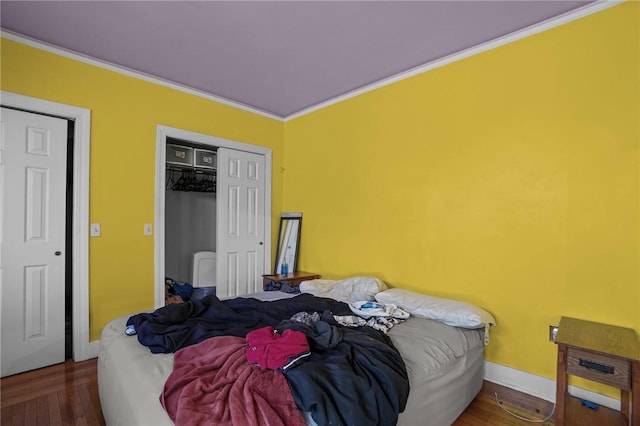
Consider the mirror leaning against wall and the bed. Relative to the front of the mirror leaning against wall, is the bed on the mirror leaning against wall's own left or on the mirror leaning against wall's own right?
on the mirror leaning against wall's own left

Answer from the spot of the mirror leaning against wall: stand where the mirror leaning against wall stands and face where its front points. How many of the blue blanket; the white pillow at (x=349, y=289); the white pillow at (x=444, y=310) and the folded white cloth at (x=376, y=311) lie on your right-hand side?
0

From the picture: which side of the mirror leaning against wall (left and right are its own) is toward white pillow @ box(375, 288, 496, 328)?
left

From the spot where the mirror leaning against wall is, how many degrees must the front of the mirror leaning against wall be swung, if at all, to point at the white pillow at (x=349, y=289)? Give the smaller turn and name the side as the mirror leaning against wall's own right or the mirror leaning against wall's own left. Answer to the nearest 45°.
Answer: approximately 90° to the mirror leaning against wall's own left

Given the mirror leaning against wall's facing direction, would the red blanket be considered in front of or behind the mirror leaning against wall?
in front

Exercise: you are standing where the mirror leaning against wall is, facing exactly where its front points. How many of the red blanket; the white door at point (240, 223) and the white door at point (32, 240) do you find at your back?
0

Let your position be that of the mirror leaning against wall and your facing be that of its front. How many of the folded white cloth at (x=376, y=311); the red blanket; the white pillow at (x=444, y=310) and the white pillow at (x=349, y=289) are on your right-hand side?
0

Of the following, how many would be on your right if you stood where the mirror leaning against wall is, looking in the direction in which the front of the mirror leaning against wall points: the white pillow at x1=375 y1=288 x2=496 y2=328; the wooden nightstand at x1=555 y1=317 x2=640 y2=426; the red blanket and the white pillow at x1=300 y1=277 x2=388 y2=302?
0

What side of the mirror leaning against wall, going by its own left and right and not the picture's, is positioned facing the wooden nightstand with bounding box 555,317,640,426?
left

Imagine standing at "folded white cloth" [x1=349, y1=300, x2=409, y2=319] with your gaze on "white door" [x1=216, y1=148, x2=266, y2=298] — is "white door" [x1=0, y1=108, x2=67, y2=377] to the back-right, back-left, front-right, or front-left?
front-left

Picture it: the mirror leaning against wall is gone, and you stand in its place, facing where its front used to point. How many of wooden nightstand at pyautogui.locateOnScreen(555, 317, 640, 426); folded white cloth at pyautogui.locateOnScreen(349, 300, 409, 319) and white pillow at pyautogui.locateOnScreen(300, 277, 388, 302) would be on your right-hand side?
0

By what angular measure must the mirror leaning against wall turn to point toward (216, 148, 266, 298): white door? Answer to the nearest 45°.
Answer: approximately 45° to its right

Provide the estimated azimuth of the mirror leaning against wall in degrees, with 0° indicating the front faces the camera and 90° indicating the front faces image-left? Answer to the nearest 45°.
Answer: approximately 45°

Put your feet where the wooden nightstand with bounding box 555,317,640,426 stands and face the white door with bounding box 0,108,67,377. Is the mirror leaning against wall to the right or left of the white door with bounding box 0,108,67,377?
right
